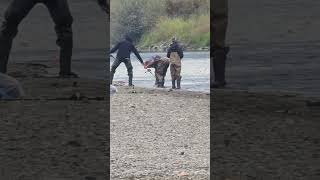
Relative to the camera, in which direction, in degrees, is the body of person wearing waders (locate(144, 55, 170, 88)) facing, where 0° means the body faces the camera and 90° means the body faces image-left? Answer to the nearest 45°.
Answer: approximately 90°

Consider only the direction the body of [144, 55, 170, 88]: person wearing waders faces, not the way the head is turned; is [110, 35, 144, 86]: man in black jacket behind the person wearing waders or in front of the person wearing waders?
in front

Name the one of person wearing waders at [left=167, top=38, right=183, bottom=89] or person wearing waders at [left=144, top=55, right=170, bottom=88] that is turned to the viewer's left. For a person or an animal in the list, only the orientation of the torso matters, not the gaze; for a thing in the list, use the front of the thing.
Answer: person wearing waders at [left=144, top=55, right=170, bottom=88]

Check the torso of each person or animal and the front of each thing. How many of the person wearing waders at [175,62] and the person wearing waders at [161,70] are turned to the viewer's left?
1
